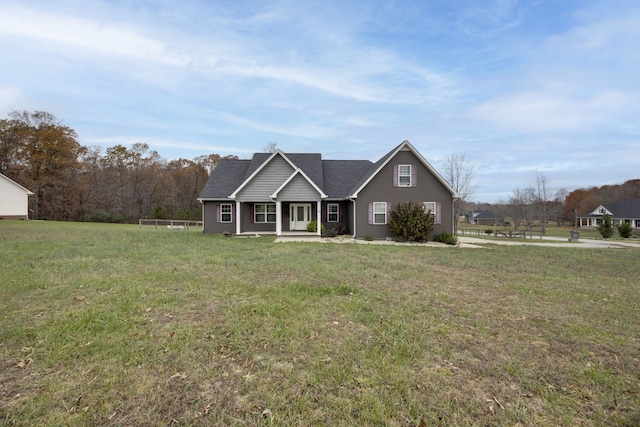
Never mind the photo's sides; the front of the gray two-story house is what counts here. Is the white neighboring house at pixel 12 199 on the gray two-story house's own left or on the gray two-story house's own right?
on the gray two-story house's own right

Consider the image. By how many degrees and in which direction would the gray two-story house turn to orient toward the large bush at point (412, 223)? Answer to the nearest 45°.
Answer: approximately 45° to its left

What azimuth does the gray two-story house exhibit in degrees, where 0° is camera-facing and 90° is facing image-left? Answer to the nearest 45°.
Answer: approximately 0°
